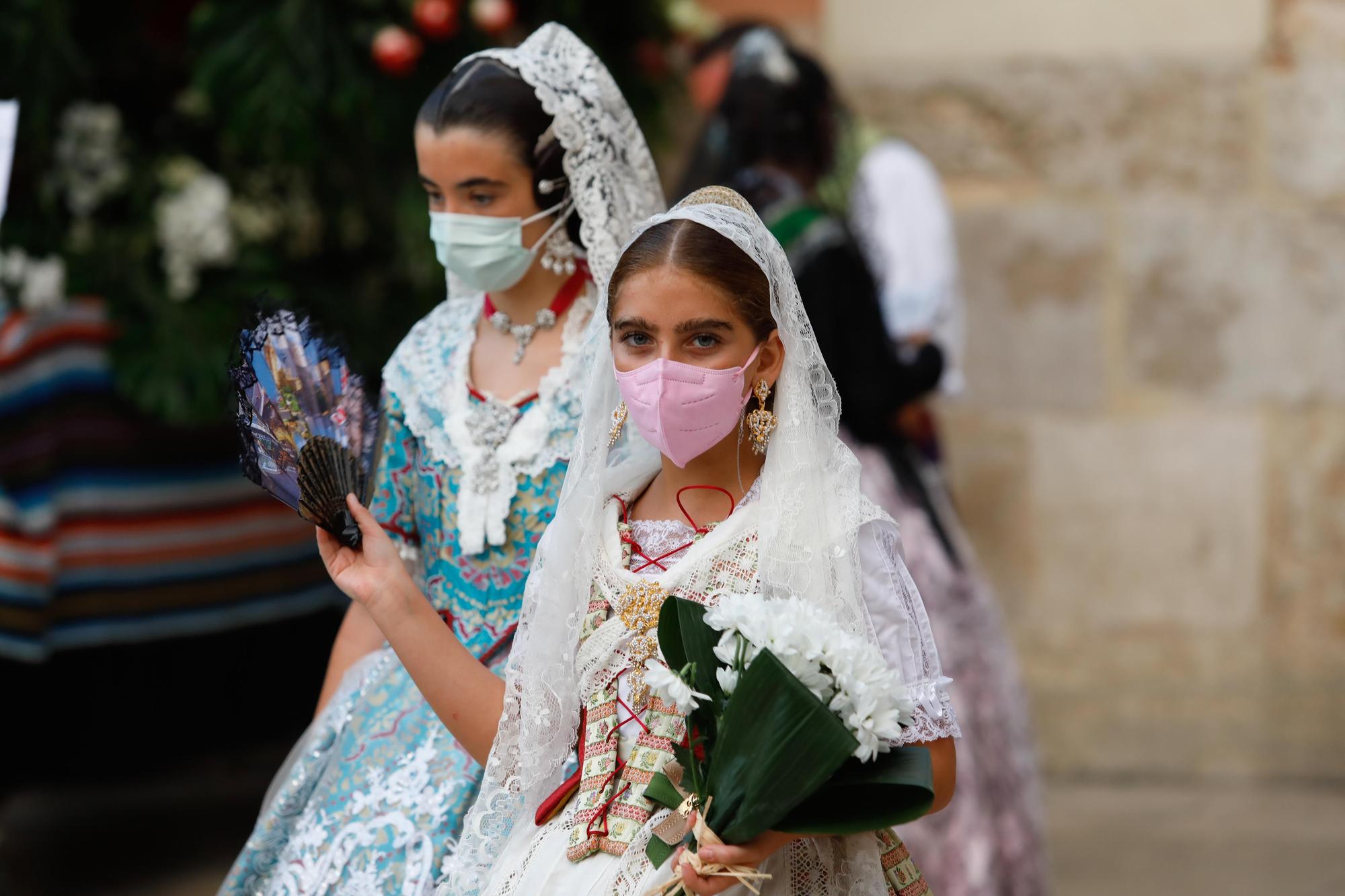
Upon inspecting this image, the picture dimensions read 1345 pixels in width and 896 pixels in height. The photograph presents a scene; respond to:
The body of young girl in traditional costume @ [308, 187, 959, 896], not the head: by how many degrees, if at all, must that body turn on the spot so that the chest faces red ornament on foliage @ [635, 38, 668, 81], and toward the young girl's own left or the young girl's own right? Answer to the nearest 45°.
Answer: approximately 135° to the young girl's own right

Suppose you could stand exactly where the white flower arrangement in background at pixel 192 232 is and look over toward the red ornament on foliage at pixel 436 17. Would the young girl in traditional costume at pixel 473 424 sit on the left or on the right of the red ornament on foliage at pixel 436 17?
right

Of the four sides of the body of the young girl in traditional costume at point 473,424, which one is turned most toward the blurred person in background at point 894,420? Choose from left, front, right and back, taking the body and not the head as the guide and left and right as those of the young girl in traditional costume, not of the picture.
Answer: back

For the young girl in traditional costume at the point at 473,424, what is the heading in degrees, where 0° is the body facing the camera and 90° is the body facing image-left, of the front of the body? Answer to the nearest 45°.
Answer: approximately 45°

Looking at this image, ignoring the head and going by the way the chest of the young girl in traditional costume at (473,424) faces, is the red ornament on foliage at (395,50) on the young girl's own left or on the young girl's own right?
on the young girl's own right

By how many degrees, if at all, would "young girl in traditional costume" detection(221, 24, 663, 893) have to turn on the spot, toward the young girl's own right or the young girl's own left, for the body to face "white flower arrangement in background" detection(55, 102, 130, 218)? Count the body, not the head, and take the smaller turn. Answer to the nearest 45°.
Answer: approximately 90° to the young girl's own right

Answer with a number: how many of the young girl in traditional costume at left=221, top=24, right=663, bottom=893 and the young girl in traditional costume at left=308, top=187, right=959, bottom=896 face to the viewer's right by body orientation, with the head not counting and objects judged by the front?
0

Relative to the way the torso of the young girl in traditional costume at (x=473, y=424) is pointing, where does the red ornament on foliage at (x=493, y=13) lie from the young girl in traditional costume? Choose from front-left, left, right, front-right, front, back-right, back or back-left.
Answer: back-right

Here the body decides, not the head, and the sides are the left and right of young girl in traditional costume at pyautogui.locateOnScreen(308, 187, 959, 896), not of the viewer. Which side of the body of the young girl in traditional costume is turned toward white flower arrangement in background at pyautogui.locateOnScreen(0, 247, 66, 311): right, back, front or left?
right

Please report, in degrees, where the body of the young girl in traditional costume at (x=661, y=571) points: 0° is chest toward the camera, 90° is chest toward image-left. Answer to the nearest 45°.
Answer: approximately 45°
